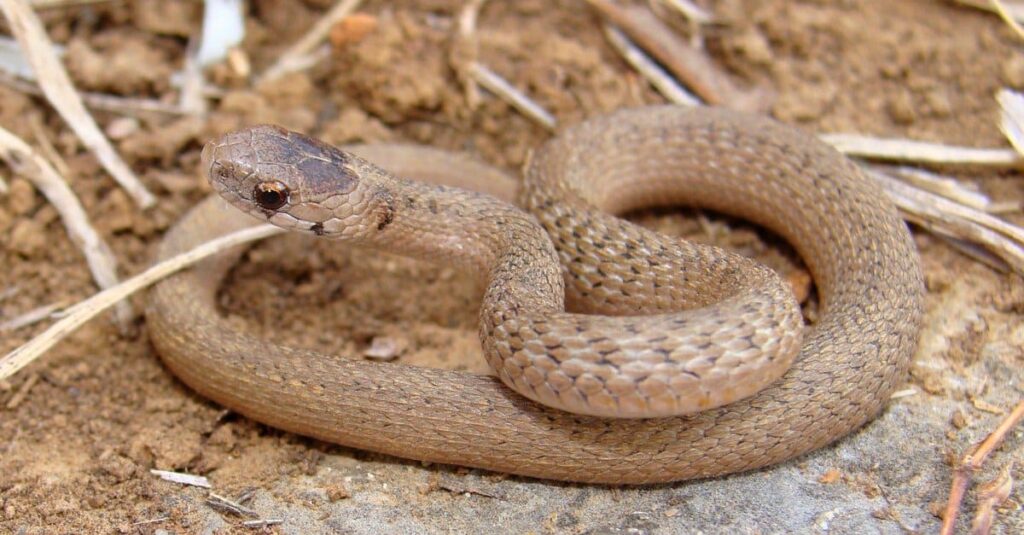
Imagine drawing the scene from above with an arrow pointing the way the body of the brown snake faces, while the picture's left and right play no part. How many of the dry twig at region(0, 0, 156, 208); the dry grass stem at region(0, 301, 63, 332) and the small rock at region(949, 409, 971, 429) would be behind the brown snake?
1

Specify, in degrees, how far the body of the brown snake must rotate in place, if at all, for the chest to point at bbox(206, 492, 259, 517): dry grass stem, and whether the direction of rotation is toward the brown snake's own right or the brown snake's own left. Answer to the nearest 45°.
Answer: approximately 45° to the brown snake's own left

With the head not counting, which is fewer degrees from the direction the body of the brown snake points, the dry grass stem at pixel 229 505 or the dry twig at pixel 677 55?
the dry grass stem

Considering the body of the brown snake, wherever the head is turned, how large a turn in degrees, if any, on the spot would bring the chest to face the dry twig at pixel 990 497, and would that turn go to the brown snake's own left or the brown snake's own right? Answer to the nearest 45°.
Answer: approximately 135° to the brown snake's own left

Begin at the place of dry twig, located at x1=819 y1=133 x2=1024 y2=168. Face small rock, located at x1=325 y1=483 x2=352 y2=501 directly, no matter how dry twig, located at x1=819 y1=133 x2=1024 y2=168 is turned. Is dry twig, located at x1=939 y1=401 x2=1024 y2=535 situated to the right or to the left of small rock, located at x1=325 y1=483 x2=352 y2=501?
left

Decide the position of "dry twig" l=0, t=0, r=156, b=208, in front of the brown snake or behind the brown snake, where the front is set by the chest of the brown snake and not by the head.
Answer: in front

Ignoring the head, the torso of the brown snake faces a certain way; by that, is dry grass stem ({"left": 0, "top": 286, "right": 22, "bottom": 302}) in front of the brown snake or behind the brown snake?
in front

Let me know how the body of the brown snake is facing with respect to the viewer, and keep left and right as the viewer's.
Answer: facing to the left of the viewer

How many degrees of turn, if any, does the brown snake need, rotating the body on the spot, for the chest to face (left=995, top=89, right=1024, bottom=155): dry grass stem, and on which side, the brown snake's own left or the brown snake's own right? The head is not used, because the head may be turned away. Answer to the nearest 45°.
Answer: approximately 135° to the brown snake's own right

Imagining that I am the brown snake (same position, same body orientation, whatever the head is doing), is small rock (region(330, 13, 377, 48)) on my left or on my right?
on my right

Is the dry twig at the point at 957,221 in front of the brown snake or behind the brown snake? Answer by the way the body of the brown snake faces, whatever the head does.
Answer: behind

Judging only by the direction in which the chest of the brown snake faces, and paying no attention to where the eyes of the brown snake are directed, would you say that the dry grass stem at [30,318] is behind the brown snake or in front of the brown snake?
in front
